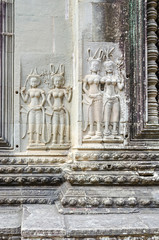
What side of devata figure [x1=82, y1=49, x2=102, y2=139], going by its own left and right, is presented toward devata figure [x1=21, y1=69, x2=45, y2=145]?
right

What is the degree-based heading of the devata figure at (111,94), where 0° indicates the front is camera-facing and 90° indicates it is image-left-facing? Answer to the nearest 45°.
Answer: approximately 0°

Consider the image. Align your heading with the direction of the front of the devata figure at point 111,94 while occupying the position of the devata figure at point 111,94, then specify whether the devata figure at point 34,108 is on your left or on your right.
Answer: on your right

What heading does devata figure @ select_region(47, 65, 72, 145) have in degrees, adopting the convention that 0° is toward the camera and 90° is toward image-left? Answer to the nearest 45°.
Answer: approximately 0°

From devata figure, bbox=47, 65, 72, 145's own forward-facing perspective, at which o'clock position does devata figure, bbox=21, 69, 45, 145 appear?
devata figure, bbox=21, 69, 45, 145 is roughly at 3 o'clock from devata figure, bbox=47, 65, 72, 145.

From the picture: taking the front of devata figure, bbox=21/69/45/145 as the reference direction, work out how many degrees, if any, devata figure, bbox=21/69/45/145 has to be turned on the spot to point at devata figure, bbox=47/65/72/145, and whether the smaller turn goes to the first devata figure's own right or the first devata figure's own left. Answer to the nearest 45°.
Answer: approximately 90° to the first devata figure's own left

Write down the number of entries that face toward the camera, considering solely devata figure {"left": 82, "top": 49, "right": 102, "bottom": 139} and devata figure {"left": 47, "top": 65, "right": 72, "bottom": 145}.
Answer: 2
